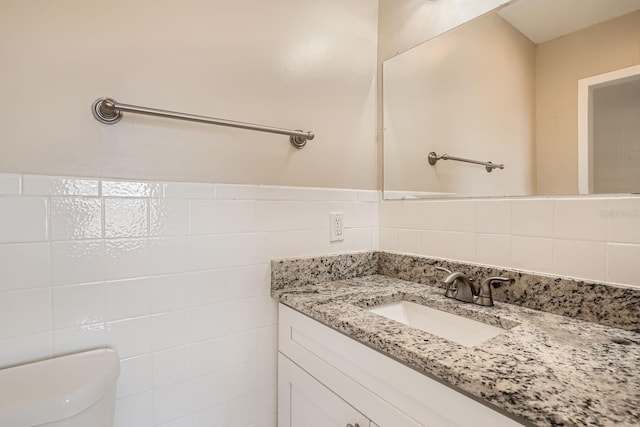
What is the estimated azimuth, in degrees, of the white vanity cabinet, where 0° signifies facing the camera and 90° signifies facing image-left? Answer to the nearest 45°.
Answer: approximately 45°

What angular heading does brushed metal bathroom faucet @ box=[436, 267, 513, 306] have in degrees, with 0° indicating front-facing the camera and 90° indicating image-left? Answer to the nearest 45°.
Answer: approximately 45°
